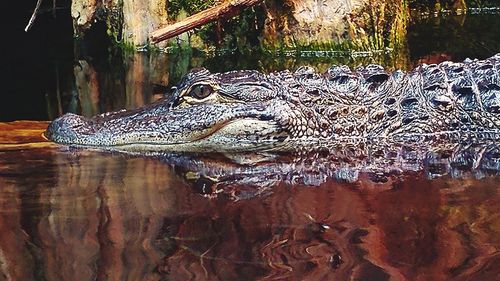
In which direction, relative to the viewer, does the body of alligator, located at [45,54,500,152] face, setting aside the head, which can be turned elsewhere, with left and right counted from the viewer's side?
facing to the left of the viewer

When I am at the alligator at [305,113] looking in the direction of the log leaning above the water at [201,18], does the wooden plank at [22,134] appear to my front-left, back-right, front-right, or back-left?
front-left

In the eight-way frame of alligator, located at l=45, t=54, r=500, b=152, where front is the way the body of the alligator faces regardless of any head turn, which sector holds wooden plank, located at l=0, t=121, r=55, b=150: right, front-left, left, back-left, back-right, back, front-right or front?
front

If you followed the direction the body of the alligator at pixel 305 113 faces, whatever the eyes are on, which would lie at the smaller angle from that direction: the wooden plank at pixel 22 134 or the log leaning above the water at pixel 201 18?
the wooden plank

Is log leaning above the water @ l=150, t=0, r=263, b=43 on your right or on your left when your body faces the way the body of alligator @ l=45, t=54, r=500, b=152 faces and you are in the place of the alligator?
on your right

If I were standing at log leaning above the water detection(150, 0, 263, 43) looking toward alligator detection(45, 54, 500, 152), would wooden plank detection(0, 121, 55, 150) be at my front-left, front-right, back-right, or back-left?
front-right
